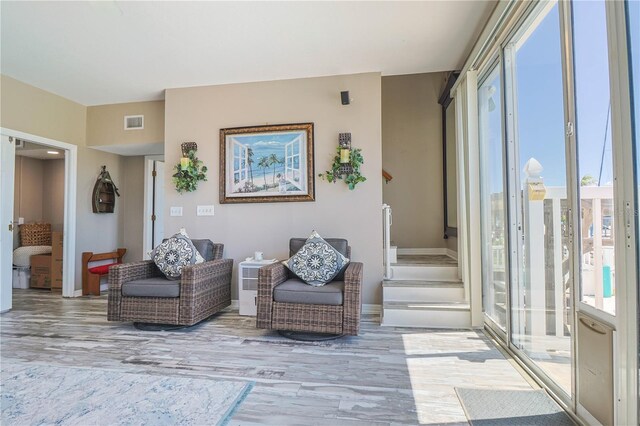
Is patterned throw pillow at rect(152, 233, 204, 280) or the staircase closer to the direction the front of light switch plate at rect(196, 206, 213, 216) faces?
the patterned throw pillow

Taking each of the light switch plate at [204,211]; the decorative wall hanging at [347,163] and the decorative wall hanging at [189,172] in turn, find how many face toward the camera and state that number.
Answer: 3

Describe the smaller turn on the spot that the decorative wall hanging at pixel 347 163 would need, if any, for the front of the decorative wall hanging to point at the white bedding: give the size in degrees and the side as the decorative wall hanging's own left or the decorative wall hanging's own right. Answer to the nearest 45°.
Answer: approximately 90° to the decorative wall hanging's own right

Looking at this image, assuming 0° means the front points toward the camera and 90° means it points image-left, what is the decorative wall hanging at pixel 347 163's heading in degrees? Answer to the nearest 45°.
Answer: approximately 0°

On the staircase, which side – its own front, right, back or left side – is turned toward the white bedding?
right

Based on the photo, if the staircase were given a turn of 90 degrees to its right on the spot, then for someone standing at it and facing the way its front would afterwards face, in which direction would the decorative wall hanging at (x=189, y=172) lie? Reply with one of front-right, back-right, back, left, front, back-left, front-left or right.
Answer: front

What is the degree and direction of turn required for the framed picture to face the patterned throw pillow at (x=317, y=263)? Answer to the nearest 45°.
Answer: approximately 45° to its left

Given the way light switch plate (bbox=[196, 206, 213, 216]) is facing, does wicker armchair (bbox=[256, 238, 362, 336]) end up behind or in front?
in front

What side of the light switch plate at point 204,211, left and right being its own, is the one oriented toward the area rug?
front

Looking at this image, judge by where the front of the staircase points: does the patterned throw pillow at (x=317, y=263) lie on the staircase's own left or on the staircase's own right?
on the staircase's own right

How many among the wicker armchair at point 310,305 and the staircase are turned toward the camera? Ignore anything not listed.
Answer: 2
